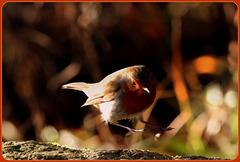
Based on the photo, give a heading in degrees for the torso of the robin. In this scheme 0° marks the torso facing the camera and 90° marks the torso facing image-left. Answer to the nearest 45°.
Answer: approximately 315°
